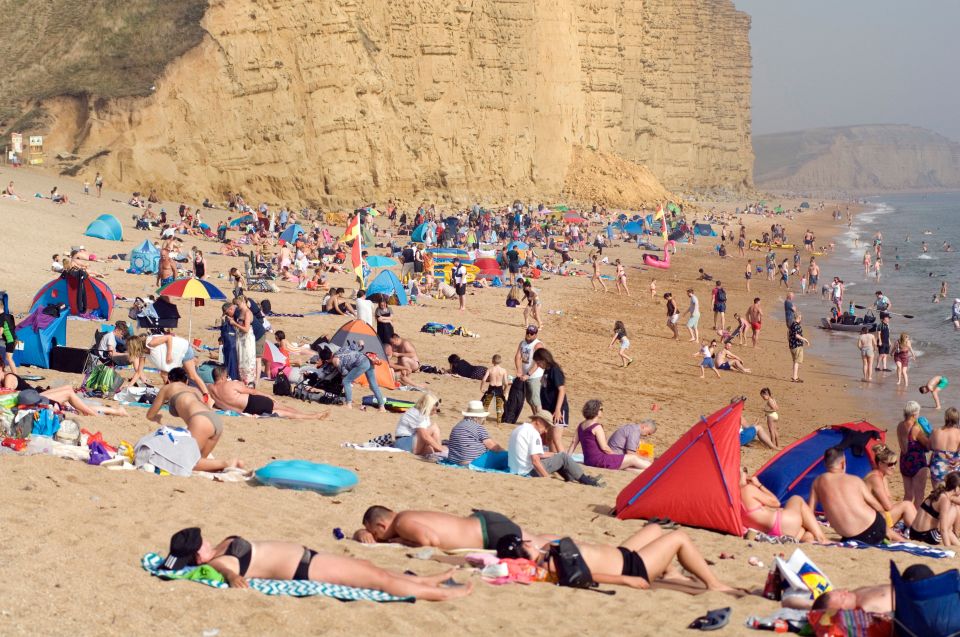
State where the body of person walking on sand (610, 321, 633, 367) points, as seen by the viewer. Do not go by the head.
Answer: to the viewer's left

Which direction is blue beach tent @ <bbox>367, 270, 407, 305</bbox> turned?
toward the camera

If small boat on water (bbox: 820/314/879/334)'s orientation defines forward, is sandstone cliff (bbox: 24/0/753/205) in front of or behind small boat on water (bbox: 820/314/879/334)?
in front

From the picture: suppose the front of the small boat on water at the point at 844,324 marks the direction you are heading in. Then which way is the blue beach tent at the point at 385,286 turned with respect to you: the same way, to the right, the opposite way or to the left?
to the left

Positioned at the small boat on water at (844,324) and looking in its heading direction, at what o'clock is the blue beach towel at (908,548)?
The blue beach towel is roughly at 9 o'clock from the small boat on water.

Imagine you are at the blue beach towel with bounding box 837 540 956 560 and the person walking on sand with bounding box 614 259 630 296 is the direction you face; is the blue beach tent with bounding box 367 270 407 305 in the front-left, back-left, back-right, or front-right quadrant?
front-left

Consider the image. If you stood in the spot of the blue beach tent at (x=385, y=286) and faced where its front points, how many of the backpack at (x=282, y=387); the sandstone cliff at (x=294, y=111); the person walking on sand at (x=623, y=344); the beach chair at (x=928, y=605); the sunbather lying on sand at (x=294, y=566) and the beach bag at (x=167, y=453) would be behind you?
1

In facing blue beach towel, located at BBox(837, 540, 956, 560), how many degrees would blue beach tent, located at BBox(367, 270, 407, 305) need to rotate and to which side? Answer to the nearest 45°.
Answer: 0° — it already faces it

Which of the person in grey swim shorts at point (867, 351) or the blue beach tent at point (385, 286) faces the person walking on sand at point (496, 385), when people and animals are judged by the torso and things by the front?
the blue beach tent

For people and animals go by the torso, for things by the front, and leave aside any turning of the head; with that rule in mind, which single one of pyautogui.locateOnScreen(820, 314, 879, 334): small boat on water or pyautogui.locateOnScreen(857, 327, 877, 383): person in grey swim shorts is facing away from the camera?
the person in grey swim shorts

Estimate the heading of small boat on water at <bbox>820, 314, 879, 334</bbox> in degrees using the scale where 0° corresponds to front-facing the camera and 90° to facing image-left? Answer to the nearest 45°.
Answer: approximately 90°

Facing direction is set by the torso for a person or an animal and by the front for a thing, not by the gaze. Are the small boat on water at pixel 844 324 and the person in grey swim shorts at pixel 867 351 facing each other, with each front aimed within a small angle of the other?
no
